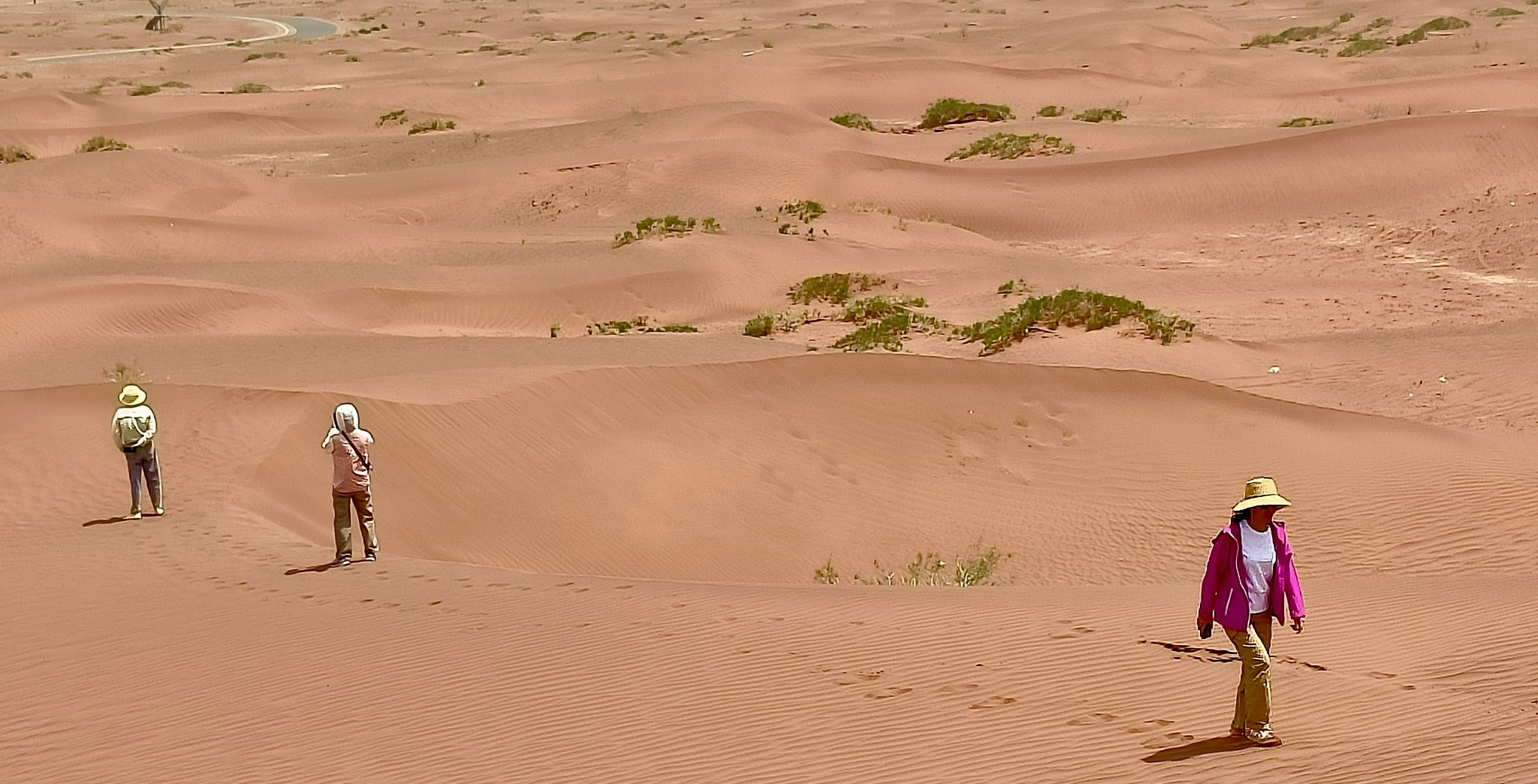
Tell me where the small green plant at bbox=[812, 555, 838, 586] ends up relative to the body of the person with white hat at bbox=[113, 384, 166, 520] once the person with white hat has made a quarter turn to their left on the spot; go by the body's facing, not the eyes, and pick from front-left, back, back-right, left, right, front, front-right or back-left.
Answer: back

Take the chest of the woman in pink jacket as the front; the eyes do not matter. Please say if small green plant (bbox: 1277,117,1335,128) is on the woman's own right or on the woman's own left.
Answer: on the woman's own left

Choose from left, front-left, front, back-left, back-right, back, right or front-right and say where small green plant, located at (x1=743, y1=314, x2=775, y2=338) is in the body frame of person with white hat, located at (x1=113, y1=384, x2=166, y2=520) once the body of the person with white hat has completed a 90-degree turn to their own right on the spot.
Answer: front-left

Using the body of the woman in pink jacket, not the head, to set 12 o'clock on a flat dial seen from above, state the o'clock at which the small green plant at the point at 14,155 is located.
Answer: The small green plant is roughly at 6 o'clock from the woman in pink jacket.

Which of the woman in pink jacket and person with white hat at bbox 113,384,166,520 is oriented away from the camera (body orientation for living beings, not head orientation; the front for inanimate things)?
the person with white hat

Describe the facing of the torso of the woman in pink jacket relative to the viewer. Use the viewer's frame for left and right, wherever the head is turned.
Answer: facing the viewer and to the right of the viewer

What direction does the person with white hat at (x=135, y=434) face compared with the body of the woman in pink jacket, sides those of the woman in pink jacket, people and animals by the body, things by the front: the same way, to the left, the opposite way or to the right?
the opposite way

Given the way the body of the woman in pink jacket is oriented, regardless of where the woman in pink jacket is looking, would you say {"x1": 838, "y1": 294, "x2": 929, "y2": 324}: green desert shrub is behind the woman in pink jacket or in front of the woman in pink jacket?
behind

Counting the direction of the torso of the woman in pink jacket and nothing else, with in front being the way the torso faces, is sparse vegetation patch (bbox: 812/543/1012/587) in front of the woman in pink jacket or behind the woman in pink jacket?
behind

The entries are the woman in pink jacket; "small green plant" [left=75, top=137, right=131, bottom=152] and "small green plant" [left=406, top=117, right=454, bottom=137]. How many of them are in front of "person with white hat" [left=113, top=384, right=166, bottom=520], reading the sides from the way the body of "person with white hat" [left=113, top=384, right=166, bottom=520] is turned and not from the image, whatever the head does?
2

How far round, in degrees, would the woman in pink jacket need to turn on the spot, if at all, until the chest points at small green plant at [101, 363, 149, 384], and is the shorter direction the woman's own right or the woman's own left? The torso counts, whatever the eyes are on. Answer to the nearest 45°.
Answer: approximately 180°

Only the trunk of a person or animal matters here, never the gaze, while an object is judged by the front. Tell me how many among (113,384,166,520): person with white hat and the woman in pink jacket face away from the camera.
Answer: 1

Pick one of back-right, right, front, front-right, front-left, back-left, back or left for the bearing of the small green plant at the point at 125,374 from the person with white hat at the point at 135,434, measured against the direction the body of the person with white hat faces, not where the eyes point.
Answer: front

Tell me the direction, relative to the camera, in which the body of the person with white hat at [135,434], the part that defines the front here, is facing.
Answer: away from the camera

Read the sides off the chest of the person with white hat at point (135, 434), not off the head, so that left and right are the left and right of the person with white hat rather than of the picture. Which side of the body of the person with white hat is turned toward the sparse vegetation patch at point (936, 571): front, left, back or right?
right
